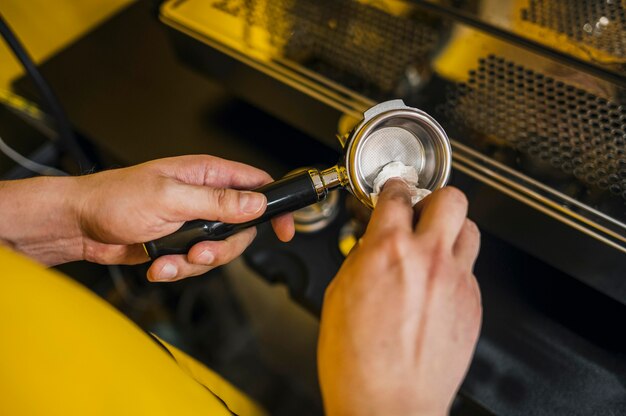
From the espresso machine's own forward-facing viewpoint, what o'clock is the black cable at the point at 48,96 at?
The black cable is roughly at 2 o'clock from the espresso machine.

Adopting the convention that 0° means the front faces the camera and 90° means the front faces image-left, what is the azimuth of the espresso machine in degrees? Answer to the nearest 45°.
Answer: approximately 45°
